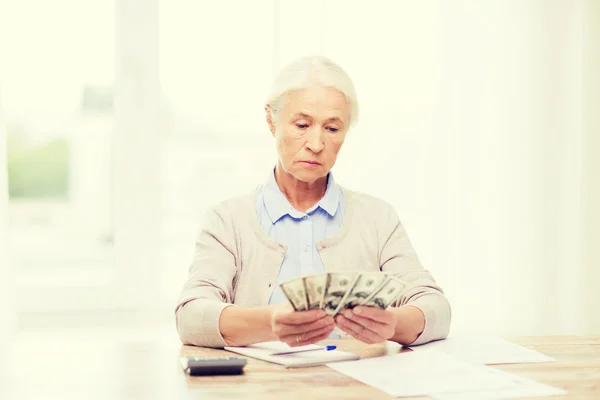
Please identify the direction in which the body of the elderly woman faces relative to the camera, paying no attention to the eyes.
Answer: toward the camera

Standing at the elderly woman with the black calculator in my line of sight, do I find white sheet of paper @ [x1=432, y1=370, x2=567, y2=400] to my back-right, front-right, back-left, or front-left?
front-left

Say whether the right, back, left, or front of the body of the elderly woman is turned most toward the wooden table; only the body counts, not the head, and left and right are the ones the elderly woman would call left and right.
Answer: front

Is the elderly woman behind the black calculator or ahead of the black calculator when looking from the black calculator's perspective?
ahead

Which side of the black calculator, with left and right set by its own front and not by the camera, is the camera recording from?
back

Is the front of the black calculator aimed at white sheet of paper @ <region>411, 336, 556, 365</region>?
no

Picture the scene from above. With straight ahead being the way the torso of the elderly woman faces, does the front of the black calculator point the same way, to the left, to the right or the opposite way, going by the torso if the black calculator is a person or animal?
the opposite way

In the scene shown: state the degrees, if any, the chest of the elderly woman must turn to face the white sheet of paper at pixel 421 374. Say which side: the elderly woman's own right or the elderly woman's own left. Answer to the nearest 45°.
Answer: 0° — they already face it

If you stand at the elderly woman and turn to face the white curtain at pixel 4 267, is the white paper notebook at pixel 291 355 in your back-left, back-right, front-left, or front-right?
back-left

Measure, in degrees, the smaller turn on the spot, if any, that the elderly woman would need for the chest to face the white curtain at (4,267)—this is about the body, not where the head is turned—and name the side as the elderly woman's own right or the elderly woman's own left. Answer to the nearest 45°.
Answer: approximately 135° to the elderly woman's own right
